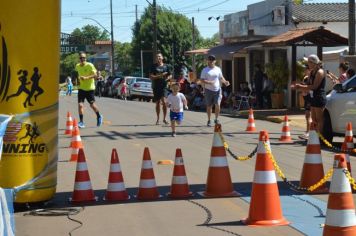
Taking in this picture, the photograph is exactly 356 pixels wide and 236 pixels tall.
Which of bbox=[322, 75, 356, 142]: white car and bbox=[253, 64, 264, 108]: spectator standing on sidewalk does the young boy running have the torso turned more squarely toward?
the white car

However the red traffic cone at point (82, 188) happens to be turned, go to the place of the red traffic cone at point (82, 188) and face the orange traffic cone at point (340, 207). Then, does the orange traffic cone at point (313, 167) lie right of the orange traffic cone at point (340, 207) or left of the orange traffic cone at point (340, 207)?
left

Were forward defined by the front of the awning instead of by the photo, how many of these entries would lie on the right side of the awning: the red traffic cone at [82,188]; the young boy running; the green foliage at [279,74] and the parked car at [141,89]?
1

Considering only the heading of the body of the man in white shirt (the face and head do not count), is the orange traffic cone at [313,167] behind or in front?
in front

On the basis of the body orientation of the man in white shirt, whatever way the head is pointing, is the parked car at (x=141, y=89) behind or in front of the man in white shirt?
behind

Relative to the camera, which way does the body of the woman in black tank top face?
to the viewer's left

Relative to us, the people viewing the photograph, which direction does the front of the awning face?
facing the viewer and to the left of the viewer

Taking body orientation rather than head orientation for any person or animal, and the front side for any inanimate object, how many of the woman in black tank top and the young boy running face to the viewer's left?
1

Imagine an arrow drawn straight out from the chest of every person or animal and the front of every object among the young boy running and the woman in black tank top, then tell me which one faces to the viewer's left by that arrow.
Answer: the woman in black tank top

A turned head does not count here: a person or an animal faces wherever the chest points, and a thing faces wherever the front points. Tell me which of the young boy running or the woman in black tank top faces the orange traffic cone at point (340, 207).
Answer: the young boy running

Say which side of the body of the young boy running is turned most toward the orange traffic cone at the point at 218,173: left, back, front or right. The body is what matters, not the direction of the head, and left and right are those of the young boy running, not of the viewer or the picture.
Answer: front
